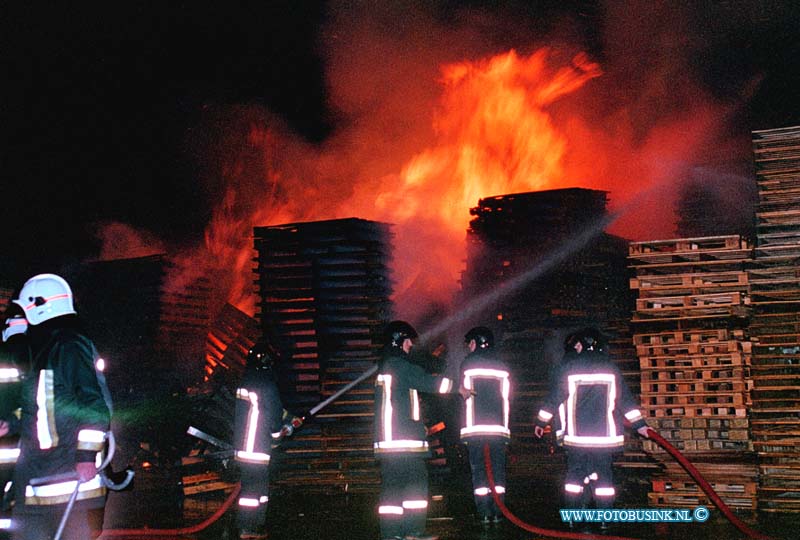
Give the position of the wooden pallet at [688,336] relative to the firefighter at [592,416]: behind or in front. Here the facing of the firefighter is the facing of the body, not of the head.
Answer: in front

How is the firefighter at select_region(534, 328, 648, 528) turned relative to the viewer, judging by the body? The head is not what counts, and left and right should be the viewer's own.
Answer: facing away from the viewer

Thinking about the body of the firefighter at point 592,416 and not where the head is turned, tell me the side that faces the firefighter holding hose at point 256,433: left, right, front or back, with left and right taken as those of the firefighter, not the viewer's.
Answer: left

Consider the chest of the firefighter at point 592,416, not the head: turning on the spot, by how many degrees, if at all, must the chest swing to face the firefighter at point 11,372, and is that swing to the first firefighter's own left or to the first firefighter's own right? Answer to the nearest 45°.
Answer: approximately 135° to the first firefighter's own left

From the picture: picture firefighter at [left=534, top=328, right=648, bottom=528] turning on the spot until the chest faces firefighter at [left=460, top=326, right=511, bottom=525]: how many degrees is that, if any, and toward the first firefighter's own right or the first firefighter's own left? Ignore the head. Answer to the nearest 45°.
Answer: approximately 90° to the first firefighter's own left

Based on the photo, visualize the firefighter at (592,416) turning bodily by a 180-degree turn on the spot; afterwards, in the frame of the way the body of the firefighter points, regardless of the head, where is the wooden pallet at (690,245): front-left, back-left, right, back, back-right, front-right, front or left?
back-left

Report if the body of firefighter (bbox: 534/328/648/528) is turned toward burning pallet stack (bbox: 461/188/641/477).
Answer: yes

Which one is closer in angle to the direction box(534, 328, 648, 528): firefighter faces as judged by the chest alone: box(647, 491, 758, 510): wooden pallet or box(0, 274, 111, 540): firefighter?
the wooden pallet

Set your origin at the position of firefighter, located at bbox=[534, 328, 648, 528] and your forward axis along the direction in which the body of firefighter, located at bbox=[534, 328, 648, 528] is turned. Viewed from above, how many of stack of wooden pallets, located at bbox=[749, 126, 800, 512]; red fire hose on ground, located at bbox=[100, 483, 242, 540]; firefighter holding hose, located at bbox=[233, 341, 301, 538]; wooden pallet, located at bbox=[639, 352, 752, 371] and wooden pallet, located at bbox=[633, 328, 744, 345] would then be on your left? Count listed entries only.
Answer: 2

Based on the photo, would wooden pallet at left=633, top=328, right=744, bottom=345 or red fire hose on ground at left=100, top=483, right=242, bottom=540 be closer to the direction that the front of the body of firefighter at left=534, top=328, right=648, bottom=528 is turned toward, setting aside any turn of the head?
the wooden pallet

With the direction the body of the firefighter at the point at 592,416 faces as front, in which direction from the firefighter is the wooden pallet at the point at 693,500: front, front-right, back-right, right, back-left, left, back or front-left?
front-right

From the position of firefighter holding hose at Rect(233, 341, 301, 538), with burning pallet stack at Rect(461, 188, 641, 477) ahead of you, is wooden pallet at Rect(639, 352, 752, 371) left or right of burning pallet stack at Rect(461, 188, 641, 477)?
right

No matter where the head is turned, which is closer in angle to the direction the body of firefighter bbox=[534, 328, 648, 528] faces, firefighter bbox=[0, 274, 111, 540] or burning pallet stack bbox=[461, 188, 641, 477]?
the burning pallet stack

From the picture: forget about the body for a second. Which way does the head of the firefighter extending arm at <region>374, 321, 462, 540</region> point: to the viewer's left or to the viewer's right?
to the viewer's right
